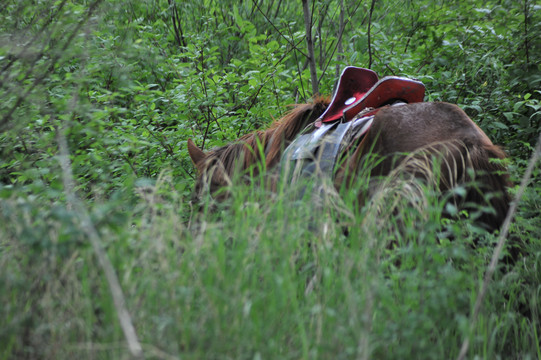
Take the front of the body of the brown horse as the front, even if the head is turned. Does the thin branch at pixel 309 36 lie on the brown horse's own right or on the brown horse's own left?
on the brown horse's own right

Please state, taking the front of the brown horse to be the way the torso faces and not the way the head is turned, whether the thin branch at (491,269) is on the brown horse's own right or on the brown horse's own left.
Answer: on the brown horse's own left

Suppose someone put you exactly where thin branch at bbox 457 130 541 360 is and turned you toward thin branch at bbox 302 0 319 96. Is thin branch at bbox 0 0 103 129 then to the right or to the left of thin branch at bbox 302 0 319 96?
left

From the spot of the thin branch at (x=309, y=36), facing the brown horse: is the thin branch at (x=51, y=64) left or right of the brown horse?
right

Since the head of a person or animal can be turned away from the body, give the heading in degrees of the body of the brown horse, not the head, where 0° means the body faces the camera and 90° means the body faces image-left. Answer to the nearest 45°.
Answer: approximately 90°

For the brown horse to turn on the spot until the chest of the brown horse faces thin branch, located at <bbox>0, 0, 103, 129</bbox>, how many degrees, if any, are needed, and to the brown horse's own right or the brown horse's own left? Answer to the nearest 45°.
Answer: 0° — it already faces it
